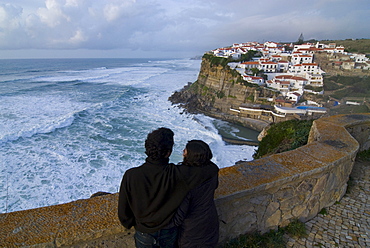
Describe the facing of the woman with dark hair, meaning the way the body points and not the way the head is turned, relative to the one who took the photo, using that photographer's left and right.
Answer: facing away from the viewer and to the left of the viewer

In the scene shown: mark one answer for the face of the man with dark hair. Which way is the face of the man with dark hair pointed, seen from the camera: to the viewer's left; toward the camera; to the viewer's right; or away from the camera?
away from the camera

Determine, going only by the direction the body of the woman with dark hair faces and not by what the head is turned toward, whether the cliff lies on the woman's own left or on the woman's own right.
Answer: on the woman's own right

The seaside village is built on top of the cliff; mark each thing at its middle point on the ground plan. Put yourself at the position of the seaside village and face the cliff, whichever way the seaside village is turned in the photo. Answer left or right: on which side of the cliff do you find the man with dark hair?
left
